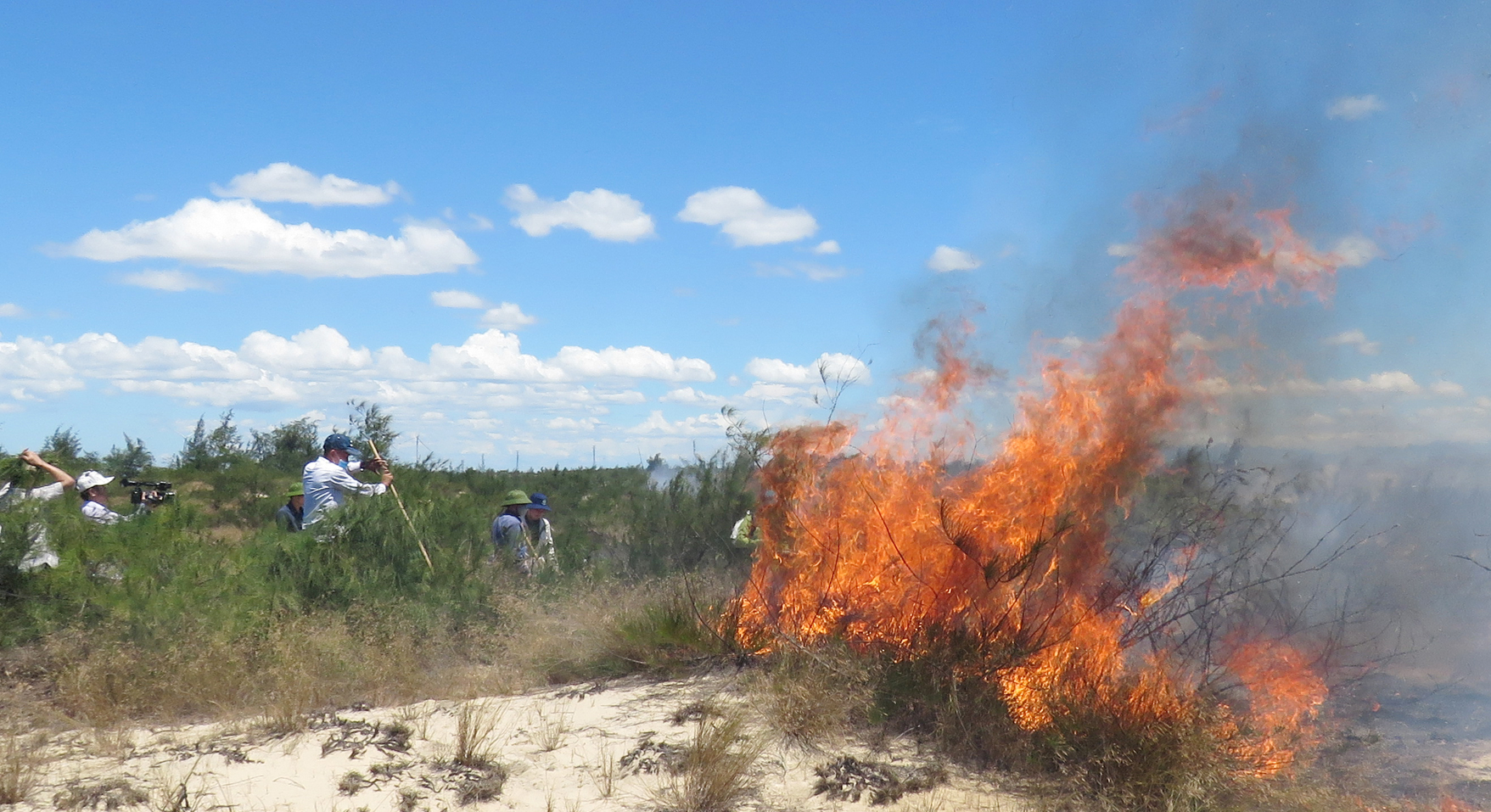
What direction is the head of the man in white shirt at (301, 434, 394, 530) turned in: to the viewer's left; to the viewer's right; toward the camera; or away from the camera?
to the viewer's right

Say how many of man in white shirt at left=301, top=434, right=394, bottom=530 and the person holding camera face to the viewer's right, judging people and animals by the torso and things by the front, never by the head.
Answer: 2

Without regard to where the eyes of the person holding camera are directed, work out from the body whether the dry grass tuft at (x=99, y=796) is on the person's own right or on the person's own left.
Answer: on the person's own right

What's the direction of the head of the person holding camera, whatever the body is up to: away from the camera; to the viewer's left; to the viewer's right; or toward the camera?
to the viewer's right

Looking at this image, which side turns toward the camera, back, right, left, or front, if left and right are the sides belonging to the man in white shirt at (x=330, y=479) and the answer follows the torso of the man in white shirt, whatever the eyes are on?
right

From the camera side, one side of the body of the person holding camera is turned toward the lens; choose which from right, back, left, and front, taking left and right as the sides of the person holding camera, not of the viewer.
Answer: right

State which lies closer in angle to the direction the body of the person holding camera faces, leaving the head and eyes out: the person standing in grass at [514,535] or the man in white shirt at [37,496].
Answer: the person standing in grass

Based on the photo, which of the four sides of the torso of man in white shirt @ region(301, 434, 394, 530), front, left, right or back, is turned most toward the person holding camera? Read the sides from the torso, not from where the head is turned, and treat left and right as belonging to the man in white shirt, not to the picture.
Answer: back
